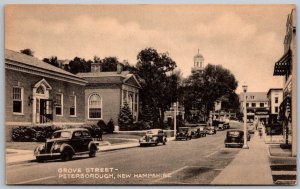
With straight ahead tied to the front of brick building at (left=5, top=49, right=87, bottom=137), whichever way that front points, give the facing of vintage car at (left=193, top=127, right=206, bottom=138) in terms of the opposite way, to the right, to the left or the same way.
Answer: to the right

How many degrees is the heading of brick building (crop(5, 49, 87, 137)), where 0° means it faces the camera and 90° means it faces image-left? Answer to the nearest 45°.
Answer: approximately 315°

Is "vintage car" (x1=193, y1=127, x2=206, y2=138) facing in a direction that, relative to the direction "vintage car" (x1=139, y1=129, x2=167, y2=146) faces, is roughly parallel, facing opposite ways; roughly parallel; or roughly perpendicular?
roughly parallel

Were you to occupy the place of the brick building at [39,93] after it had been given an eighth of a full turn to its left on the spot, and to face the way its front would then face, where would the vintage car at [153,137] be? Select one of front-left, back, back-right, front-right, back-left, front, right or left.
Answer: front

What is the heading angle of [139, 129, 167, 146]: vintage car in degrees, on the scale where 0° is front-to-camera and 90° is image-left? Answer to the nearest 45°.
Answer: approximately 45°

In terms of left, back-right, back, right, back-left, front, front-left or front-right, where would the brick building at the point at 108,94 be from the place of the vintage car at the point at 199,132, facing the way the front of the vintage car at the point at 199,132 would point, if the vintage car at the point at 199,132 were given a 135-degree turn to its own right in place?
left

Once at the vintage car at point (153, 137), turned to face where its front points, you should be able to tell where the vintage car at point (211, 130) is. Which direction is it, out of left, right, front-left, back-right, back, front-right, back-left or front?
back-left

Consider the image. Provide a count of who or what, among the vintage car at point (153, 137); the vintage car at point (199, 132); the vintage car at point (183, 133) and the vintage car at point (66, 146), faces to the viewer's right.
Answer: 0

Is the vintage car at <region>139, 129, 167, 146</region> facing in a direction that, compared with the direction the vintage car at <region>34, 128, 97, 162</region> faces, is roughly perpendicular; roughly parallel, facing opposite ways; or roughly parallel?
roughly parallel

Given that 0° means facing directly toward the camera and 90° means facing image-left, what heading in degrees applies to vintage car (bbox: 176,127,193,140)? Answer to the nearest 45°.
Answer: approximately 45°

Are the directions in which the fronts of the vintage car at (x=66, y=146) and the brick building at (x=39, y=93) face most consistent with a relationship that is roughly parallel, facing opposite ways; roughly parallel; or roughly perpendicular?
roughly perpendicular

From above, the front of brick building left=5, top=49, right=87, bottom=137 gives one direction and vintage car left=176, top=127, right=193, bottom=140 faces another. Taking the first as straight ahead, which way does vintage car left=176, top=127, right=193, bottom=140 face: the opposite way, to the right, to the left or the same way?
to the right

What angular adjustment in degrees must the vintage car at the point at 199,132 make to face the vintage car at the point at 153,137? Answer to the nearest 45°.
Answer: approximately 45° to its right

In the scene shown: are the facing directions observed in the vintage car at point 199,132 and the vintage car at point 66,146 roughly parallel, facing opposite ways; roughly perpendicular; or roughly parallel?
roughly parallel

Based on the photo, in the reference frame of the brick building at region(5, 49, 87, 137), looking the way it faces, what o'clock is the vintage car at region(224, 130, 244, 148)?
The vintage car is roughly at 11 o'clock from the brick building.

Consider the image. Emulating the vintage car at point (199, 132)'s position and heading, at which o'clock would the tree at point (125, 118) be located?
The tree is roughly at 1 o'clock from the vintage car.
